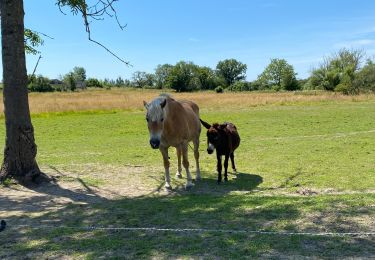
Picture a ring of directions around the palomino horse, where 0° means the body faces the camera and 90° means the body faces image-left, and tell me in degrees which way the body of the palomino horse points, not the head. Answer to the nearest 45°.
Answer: approximately 45°

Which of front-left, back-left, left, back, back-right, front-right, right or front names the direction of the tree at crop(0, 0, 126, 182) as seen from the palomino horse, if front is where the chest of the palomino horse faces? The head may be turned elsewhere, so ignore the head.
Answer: front-right
